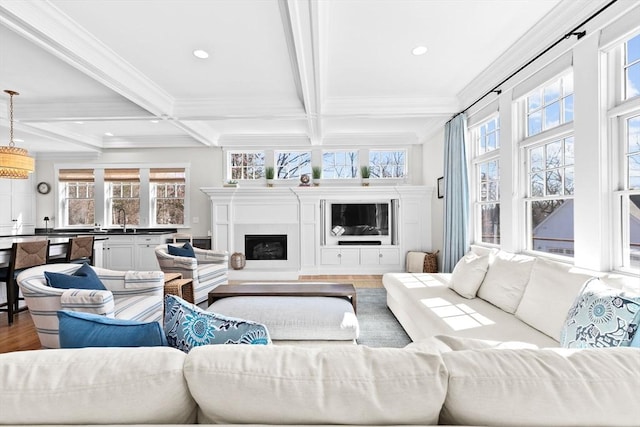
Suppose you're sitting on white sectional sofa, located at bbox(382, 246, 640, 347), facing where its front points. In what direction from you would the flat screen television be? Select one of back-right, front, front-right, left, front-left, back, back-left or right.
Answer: right

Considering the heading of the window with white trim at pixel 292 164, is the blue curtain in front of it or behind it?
in front

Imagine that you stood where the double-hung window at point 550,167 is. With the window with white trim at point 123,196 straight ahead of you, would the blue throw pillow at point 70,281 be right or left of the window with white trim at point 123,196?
left

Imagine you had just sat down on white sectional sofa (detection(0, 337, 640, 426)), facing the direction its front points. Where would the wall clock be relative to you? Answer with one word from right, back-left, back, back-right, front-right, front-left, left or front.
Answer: front-left

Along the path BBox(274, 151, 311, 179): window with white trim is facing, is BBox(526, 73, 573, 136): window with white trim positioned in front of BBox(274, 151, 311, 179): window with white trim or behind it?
in front

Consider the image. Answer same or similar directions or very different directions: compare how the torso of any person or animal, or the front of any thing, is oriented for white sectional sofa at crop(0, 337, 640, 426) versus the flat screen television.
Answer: very different directions

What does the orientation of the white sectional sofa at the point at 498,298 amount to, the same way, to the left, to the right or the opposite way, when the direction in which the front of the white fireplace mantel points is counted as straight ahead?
to the right

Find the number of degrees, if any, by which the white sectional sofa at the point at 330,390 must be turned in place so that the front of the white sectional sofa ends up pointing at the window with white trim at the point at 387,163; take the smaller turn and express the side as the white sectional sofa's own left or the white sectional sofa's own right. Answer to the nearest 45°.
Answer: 0° — it already faces it

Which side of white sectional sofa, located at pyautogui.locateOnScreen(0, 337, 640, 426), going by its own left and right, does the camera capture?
back

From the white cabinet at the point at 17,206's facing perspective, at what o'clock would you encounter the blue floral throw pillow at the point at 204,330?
The blue floral throw pillow is roughly at 12 o'clock from the white cabinet.

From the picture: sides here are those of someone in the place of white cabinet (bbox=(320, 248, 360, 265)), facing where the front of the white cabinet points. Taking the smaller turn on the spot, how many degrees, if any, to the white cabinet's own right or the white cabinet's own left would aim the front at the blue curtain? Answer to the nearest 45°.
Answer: approximately 45° to the white cabinet's own left

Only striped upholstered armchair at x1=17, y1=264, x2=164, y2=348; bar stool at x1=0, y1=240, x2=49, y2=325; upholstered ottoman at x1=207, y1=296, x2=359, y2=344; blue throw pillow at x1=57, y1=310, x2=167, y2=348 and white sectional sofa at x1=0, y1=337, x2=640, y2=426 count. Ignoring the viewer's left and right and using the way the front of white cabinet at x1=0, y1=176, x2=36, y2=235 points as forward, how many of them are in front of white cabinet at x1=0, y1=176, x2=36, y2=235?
5

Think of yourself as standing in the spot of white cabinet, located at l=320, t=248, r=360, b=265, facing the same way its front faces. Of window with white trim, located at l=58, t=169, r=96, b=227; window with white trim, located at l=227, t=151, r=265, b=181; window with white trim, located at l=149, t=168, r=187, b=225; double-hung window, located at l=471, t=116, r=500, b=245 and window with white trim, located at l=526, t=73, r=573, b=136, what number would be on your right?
3

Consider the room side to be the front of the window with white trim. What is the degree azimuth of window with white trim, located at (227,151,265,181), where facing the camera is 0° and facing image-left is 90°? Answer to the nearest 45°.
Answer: approximately 0°
